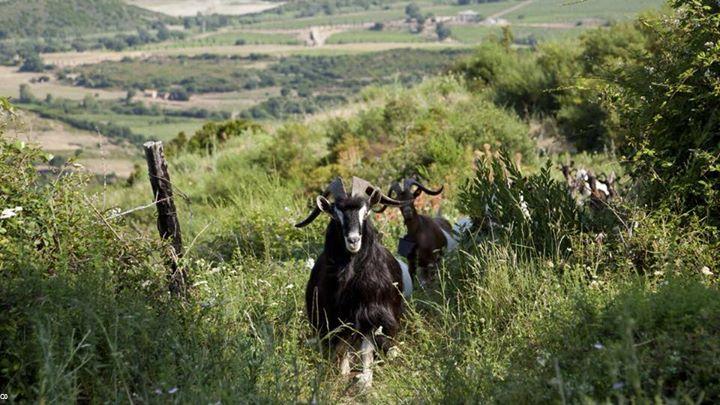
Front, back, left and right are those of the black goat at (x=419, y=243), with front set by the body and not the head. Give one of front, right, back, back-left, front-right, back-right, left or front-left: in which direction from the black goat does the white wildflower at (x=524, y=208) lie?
left

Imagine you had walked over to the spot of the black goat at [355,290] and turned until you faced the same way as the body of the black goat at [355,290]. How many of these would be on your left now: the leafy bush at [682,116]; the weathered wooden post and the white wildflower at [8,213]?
1

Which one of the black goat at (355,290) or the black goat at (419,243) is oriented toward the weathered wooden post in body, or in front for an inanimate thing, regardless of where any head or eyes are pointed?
the black goat at (419,243)

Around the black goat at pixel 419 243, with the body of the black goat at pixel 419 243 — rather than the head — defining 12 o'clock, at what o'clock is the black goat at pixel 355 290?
the black goat at pixel 355 290 is roughly at 11 o'clock from the black goat at pixel 419 243.

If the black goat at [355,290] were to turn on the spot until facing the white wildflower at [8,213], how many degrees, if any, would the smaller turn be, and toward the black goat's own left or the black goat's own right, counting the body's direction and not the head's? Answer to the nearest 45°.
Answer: approximately 90° to the black goat's own right

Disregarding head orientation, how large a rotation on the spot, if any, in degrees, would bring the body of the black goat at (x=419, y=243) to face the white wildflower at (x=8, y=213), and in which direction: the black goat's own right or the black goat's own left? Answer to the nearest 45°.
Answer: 0° — it already faces it

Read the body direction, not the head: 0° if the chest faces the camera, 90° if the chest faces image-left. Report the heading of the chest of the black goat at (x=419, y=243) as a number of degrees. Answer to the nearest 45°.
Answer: approximately 45°

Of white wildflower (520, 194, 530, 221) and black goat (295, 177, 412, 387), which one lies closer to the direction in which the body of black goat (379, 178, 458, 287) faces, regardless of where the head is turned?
the black goat

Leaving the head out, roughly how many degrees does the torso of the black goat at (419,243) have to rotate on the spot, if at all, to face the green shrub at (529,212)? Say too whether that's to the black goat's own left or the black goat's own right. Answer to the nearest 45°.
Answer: approximately 90° to the black goat's own left

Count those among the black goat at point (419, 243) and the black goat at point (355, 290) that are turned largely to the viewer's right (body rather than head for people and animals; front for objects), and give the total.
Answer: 0

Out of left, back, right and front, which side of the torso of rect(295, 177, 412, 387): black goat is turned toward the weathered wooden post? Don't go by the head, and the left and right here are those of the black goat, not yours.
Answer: right

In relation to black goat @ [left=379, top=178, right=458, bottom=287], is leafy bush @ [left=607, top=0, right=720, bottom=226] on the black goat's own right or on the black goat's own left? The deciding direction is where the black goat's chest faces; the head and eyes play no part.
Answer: on the black goat's own left

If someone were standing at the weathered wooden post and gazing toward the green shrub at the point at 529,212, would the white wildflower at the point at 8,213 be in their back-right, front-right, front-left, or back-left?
back-right
